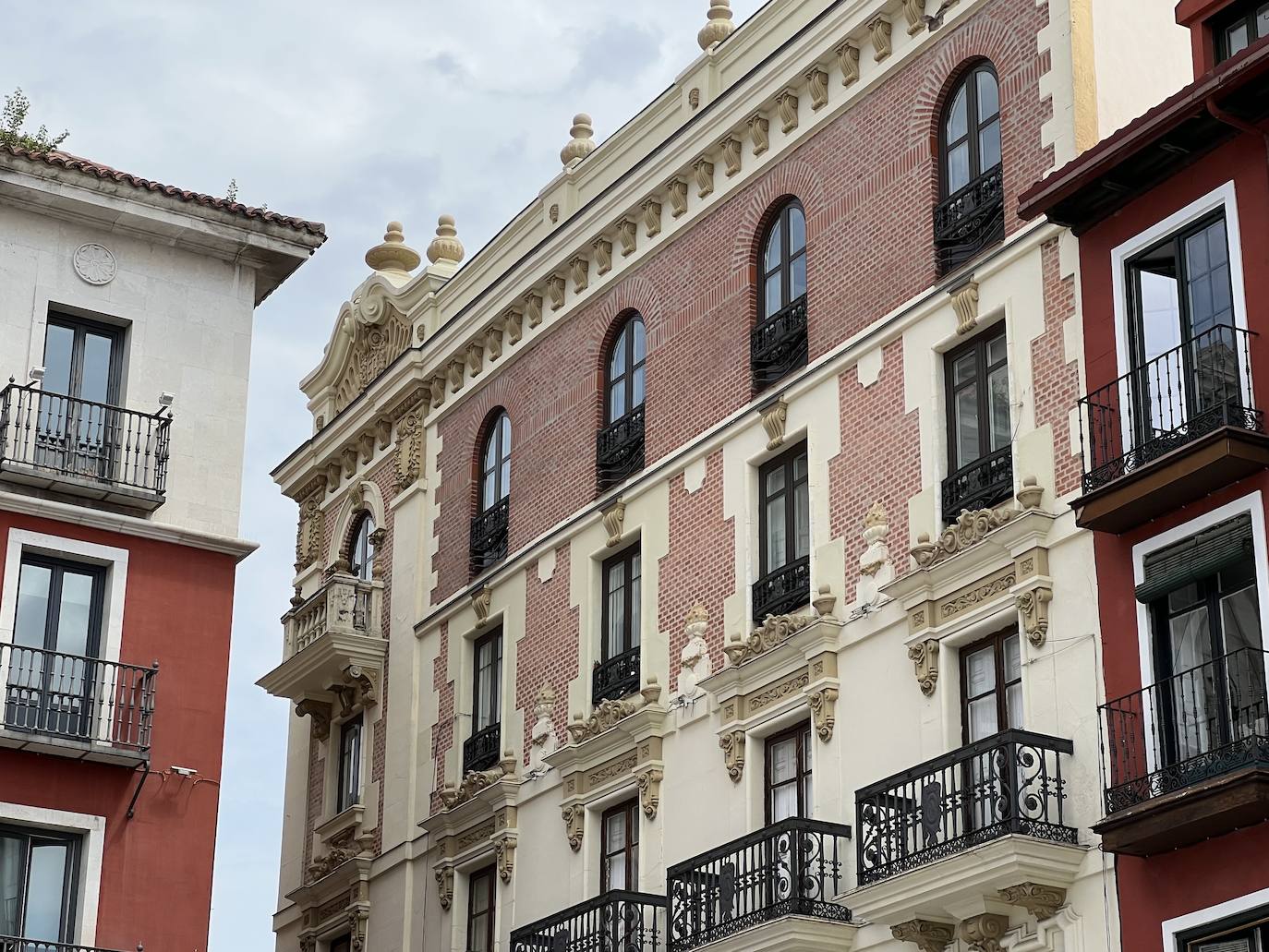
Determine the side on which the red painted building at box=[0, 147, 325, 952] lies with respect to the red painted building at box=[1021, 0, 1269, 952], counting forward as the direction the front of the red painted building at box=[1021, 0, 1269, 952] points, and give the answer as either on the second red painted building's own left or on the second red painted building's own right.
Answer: on the second red painted building's own right

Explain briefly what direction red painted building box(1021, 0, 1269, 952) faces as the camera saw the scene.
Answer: facing the viewer and to the left of the viewer
